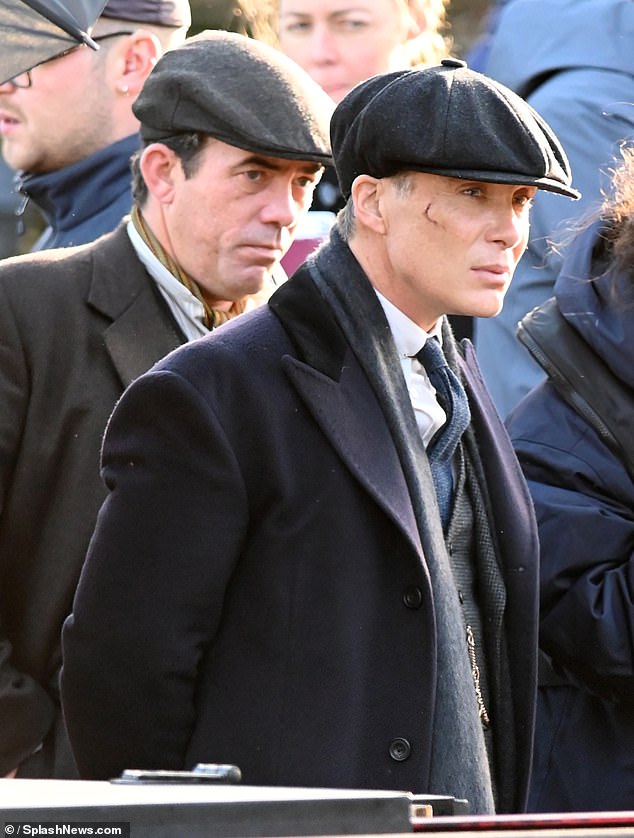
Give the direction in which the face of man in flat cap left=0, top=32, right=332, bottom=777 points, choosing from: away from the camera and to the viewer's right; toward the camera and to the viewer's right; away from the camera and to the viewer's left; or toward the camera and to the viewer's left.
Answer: toward the camera and to the viewer's right

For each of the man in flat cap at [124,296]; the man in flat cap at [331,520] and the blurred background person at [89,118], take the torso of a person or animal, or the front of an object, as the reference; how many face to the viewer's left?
1

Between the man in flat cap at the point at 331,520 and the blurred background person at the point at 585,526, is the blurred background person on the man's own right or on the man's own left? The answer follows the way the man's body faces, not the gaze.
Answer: on the man's own left

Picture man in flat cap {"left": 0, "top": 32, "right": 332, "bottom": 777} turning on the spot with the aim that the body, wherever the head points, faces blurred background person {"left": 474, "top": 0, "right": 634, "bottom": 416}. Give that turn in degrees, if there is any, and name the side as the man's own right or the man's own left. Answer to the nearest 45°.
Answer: approximately 90° to the man's own left

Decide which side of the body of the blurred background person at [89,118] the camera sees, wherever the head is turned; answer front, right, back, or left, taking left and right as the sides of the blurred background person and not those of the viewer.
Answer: left

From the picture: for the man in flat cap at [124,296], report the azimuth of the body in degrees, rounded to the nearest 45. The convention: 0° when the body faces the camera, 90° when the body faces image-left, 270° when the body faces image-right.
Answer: approximately 315°

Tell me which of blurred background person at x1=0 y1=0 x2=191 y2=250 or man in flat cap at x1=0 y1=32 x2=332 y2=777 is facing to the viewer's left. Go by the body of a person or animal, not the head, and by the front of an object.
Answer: the blurred background person

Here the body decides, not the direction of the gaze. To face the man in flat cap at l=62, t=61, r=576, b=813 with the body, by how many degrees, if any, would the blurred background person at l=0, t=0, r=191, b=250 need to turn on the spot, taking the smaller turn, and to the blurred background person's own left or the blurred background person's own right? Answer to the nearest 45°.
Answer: approximately 90° to the blurred background person's own left
